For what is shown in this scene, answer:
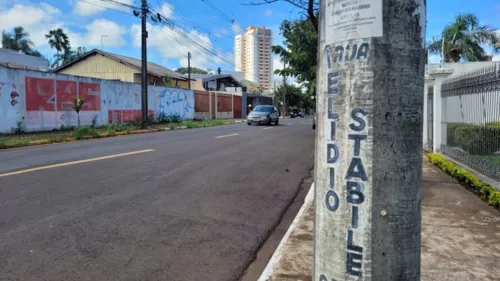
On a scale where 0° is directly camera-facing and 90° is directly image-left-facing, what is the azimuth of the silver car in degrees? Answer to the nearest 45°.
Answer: approximately 45°

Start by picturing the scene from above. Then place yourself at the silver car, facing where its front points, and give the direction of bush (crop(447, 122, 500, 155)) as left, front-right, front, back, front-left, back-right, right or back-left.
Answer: front-left

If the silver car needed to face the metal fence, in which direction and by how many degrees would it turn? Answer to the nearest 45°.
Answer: approximately 45° to its left

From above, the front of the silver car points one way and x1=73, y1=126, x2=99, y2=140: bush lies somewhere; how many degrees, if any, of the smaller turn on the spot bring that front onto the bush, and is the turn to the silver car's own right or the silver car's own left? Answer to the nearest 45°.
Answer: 0° — it already faces it

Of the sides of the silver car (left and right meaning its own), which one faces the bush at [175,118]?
right

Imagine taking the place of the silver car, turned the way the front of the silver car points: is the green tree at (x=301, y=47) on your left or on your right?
on your left

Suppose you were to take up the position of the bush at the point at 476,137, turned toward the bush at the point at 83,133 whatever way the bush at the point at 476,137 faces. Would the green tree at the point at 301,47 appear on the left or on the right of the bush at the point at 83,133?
right
